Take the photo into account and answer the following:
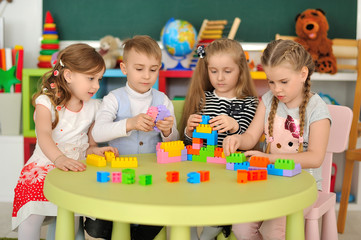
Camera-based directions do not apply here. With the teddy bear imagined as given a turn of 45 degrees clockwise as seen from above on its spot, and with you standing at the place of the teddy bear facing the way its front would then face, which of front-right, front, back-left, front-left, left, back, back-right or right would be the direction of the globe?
front-right

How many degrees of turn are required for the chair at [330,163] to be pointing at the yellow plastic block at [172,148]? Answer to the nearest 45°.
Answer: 0° — it already faces it

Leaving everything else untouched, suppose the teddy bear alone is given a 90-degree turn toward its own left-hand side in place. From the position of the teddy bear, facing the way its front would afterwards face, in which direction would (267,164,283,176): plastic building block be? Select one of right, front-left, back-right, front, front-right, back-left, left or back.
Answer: right

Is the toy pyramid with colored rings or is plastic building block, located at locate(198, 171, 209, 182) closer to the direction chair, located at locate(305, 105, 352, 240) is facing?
the plastic building block

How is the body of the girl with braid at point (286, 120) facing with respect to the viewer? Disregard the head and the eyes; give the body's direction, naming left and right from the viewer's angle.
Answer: facing the viewer and to the left of the viewer

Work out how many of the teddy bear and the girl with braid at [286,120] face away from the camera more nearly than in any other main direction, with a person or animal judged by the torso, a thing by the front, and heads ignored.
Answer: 0

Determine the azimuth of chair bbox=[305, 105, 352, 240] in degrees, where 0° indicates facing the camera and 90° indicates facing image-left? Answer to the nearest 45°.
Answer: approximately 45°

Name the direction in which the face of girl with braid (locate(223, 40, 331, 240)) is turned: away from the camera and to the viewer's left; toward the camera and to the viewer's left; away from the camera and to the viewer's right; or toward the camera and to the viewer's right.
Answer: toward the camera and to the viewer's left

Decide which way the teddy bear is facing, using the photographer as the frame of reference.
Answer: facing the viewer

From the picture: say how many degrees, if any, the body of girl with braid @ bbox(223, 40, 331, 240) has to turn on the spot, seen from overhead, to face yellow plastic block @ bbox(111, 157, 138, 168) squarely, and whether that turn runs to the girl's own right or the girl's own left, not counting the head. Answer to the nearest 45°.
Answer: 0° — they already face it

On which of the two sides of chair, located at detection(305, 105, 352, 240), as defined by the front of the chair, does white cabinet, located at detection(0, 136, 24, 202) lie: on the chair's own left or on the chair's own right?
on the chair's own right

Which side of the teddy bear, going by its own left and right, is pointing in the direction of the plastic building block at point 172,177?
front
